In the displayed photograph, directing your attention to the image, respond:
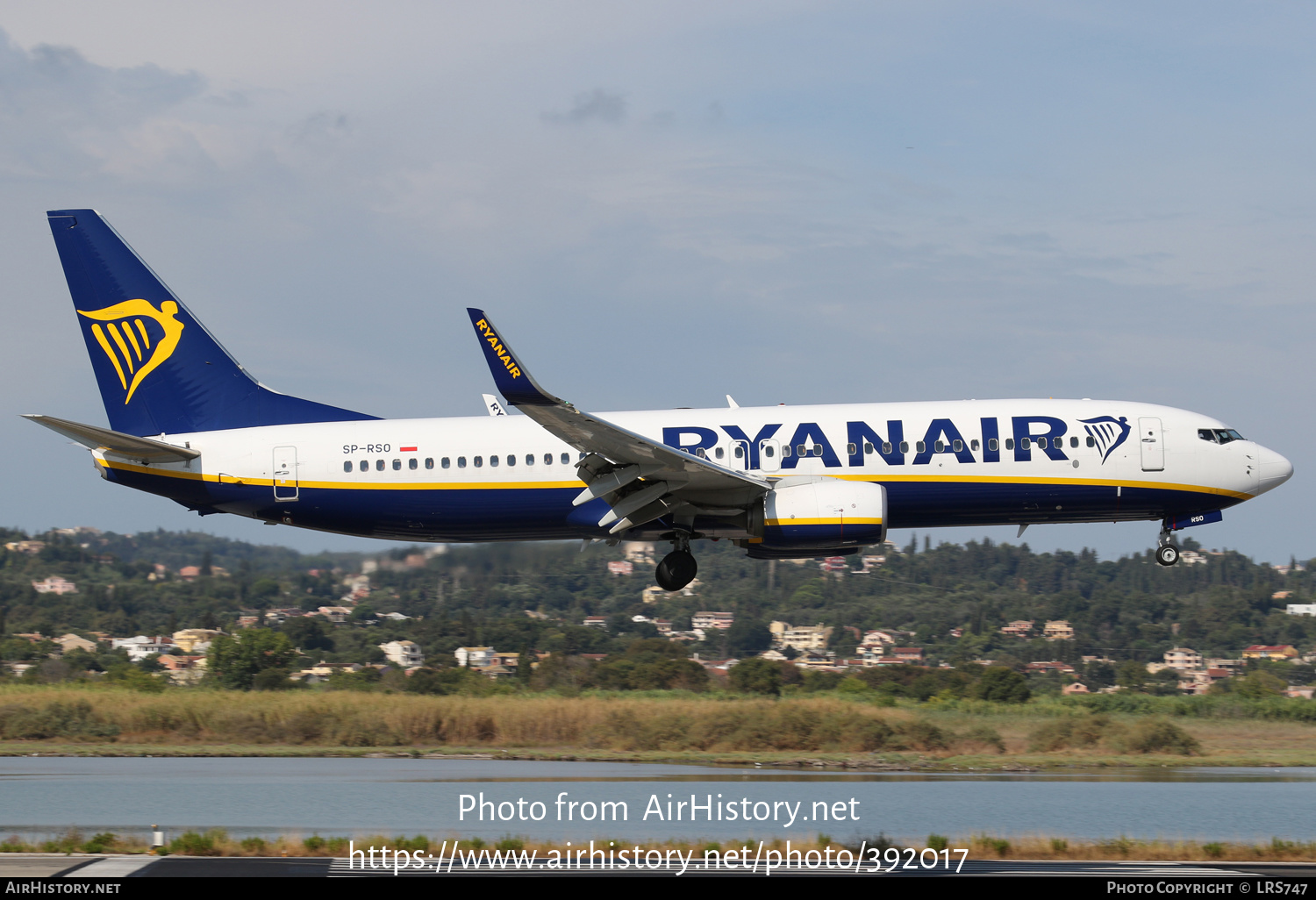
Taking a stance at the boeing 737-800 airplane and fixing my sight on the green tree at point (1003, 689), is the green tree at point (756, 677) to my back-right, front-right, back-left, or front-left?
front-left

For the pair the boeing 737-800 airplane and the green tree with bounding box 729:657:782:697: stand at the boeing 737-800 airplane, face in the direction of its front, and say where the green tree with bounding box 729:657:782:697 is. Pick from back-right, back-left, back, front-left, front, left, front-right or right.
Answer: left

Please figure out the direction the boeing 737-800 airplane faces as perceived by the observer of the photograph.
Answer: facing to the right of the viewer

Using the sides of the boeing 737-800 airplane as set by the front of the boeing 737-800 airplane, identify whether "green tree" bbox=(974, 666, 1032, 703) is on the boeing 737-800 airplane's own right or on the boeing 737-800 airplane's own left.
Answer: on the boeing 737-800 airplane's own left

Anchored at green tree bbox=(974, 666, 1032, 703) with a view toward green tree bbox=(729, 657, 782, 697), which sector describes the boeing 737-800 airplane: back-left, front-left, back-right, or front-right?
front-left
